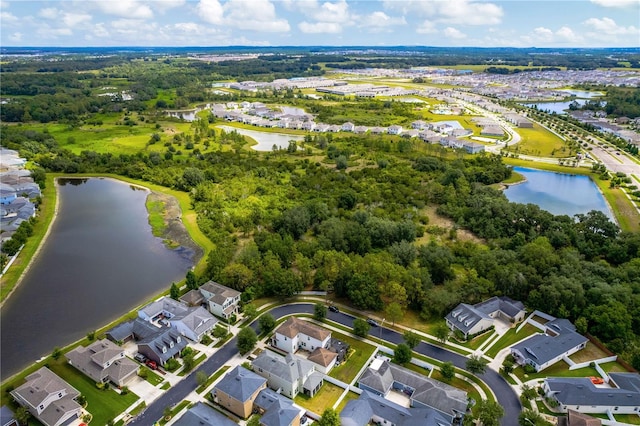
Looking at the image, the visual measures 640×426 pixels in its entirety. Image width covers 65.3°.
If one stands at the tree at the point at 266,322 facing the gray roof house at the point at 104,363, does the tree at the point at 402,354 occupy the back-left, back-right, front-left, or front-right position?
back-left

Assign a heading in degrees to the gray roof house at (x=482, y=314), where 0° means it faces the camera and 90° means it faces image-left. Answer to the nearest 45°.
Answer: approximately 45°

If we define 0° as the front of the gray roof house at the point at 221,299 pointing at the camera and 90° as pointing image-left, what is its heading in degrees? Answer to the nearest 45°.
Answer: approximately 315°

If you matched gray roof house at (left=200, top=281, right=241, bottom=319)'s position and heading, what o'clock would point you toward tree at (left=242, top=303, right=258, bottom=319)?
The tree is roughly at 12 o'clock from the gray roof house.

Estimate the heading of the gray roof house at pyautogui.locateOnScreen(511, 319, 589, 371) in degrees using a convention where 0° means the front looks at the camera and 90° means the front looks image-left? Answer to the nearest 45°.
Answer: approximately 45°

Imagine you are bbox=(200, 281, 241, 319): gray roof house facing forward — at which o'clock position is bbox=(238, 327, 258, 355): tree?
The tree is roughly at 1 o'clock from the gray roof house.

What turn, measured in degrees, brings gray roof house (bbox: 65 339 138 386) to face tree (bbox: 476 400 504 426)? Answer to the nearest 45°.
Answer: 0° — it already faces it

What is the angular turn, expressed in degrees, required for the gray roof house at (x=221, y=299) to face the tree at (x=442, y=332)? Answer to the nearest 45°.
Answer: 0° — it already faces it

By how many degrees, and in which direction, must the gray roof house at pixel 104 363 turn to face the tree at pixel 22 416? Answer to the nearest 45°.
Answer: approximately 90° to its right

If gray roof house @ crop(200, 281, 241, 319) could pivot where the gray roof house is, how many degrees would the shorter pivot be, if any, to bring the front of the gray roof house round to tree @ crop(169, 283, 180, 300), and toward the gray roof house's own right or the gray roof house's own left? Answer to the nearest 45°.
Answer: approximately 180°

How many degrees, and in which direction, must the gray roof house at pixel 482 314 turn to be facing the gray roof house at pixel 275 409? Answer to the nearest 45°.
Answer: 0° — it already faces it

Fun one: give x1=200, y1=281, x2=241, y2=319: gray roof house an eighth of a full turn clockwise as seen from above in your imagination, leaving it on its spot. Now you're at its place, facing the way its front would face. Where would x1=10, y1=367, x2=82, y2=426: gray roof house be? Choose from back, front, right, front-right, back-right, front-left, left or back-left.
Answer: front-right
